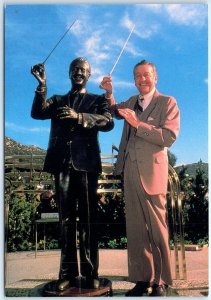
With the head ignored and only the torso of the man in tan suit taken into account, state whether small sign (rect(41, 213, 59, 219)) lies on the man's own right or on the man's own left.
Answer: on the man's own right

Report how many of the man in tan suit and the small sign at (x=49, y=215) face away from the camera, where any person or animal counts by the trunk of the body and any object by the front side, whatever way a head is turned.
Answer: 0

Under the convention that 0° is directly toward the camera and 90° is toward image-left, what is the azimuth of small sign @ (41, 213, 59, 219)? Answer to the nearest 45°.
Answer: approximately 0°

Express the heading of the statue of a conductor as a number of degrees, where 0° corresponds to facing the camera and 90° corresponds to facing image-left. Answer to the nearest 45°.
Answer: approximately 0°

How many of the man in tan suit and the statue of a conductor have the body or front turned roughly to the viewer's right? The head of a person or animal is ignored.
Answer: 0

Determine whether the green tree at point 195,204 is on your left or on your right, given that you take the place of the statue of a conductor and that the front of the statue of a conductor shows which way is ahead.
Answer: on your left

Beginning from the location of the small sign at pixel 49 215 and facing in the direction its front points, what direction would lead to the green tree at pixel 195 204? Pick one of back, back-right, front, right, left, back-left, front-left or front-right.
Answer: left
